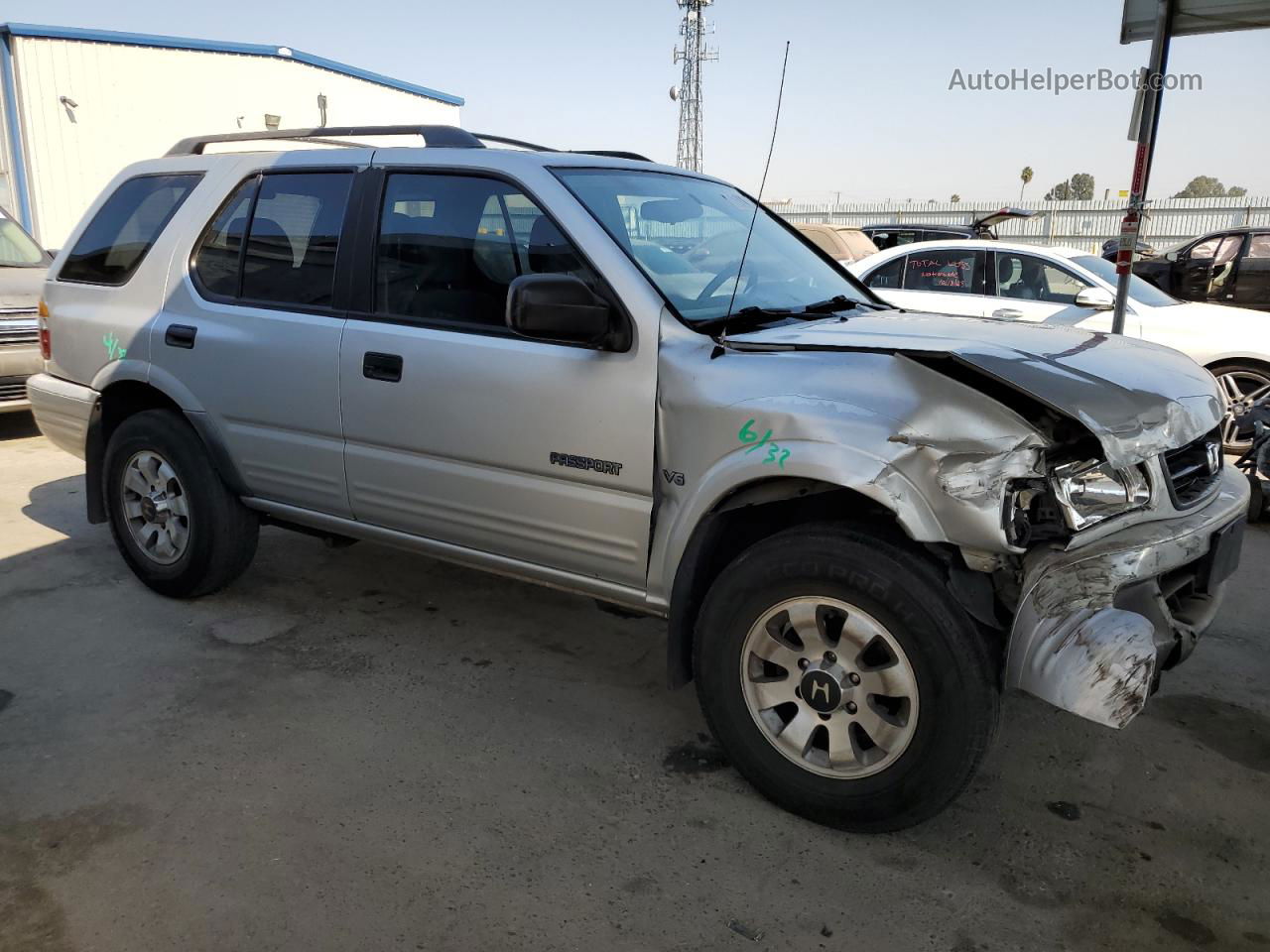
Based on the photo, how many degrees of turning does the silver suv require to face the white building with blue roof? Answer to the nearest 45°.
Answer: approximately 180°

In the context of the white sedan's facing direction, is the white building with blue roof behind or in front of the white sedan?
behind

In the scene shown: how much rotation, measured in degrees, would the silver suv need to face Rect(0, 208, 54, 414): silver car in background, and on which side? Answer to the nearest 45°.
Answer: approximately 180°

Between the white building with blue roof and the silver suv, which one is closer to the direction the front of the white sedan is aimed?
the silver suv

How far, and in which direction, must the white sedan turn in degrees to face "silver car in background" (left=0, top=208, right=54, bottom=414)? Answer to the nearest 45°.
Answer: approximately 180°

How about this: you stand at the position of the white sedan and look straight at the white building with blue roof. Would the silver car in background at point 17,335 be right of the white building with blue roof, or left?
left

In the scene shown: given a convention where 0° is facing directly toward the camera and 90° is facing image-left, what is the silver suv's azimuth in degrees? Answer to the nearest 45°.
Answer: approximately 315°

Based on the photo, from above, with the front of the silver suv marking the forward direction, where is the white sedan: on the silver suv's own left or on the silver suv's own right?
on the silver suv's own left

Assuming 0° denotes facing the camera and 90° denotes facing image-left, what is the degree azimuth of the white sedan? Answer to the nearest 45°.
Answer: approximately 315°
